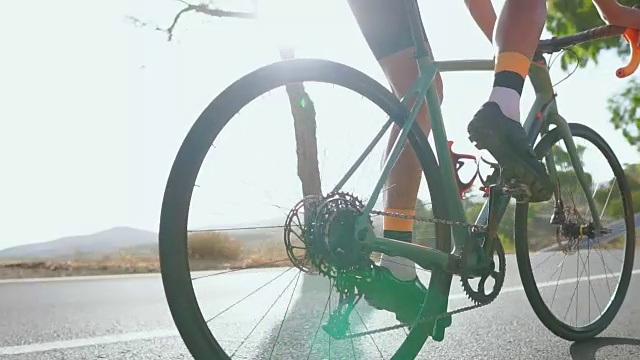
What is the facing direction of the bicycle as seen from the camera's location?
facing away from the viewer and to the right of the viewer
